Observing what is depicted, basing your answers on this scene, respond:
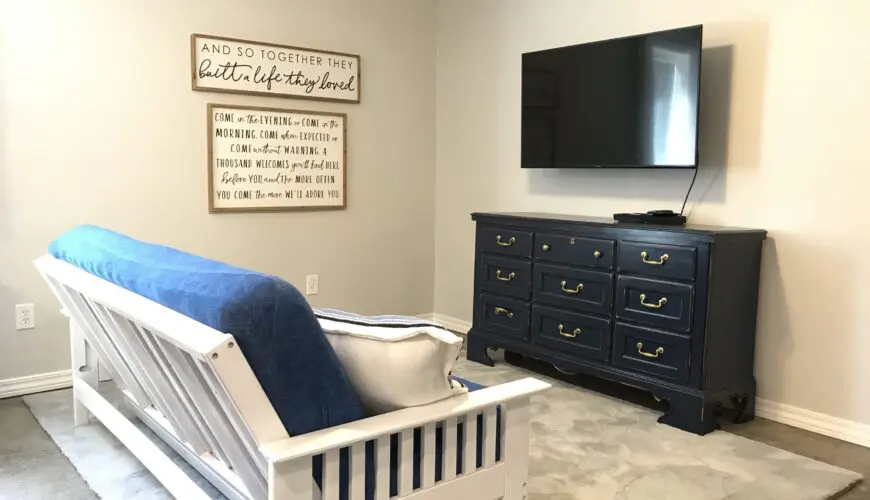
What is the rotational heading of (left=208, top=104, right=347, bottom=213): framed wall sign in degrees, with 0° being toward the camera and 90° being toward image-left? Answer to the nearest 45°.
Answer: approximately 315°

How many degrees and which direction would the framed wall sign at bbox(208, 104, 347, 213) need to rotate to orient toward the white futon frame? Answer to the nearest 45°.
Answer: approximately 45° to its right

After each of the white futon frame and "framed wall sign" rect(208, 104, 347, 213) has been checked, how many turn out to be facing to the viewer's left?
0

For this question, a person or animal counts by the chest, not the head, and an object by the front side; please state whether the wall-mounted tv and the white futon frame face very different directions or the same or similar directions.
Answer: very different directions

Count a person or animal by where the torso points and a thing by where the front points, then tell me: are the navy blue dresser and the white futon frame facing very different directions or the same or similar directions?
very different directions

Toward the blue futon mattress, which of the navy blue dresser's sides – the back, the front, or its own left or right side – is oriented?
front

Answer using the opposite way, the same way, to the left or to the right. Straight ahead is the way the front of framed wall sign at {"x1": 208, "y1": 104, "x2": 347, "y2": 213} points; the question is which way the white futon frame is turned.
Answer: to the left

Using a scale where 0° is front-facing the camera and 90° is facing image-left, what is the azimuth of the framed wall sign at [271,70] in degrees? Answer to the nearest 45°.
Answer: approximately 315°

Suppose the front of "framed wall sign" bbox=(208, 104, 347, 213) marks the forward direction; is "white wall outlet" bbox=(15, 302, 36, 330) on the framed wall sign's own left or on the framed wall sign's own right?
on the framed wall sign's own right

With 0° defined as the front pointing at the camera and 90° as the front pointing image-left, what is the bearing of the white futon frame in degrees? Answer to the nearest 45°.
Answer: approximately 225°

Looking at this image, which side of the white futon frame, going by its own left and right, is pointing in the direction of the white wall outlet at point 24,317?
left

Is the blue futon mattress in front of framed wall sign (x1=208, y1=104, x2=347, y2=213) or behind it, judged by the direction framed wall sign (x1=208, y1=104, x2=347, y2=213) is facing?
in front

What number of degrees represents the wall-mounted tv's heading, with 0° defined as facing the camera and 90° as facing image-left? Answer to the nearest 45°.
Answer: approximately 45°

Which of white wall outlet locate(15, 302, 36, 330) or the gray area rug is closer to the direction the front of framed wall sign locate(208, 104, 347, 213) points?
the gray area rug
